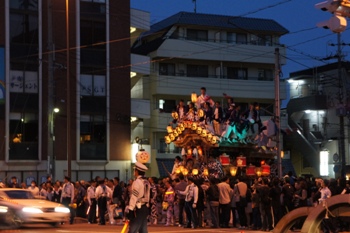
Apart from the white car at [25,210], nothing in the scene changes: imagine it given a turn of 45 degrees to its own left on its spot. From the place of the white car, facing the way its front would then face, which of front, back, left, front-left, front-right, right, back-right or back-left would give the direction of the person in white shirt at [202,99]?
front-left

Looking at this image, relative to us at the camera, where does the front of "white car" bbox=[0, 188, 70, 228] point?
facing the viewer and to the right of the viewer

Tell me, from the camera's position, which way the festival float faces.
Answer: facing the viewer and to the left of the viewer

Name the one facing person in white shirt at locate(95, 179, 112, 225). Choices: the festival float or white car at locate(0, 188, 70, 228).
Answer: the festival float

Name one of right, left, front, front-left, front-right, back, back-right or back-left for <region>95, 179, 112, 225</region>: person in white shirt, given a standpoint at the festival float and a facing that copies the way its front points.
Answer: front

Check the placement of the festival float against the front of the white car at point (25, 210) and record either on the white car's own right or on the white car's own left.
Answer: on the white car's own left

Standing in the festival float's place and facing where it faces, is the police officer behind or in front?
in front

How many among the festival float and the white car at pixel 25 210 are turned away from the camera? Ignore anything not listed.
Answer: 0

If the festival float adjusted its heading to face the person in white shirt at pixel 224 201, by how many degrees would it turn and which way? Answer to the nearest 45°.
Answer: approximately 45° to its left
